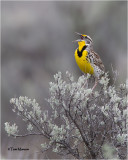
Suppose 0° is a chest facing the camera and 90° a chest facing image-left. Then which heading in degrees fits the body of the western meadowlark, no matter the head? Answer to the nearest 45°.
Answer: approximately 45°
